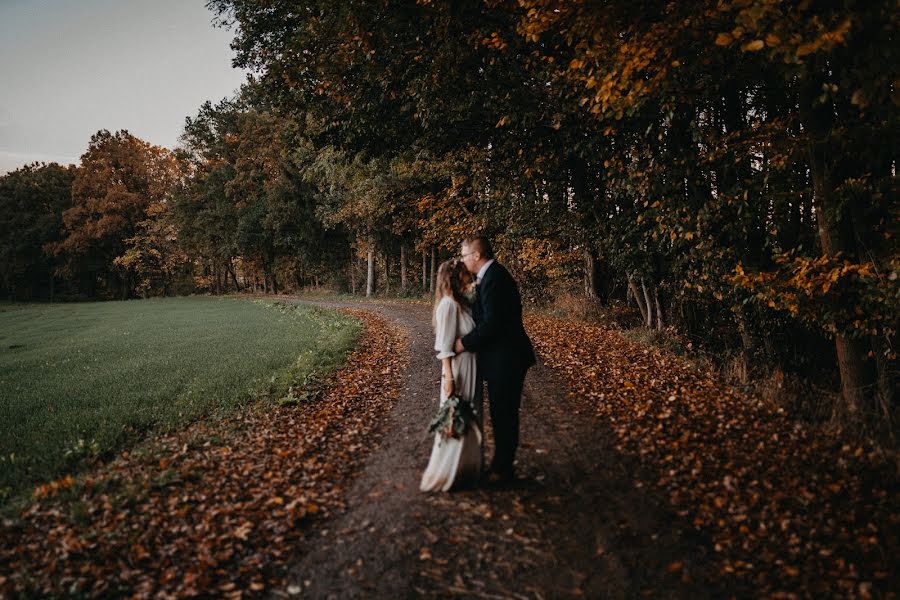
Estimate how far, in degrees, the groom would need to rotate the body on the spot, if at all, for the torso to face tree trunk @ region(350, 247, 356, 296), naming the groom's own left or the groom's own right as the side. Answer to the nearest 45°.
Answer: approximately 90° to the groom's own right

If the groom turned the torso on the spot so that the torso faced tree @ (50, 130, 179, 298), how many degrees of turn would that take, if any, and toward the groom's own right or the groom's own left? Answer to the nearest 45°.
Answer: approximately 45° to the groom's own right

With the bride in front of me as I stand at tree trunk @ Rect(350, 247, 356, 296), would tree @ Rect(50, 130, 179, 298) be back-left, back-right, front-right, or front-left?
back-right

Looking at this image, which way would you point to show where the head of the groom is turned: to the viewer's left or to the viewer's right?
to the viewer's left

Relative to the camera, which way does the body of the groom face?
to the viewer's left
